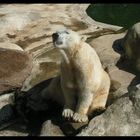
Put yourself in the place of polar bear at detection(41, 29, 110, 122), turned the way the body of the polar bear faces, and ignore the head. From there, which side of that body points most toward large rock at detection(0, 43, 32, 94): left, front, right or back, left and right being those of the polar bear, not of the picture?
right

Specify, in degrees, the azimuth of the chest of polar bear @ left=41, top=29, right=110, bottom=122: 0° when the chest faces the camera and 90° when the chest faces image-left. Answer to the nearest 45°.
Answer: approximately 45°

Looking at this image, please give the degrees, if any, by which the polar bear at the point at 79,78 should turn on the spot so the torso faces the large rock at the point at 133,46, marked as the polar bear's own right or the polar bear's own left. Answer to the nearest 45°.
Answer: approximately 180°

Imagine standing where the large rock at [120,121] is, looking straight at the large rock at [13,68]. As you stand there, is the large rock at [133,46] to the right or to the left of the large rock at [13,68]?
right

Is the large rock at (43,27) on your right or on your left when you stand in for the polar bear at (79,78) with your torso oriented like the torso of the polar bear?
on your right

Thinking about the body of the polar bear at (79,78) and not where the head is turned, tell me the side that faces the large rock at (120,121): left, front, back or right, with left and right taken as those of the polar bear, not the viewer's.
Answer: left
